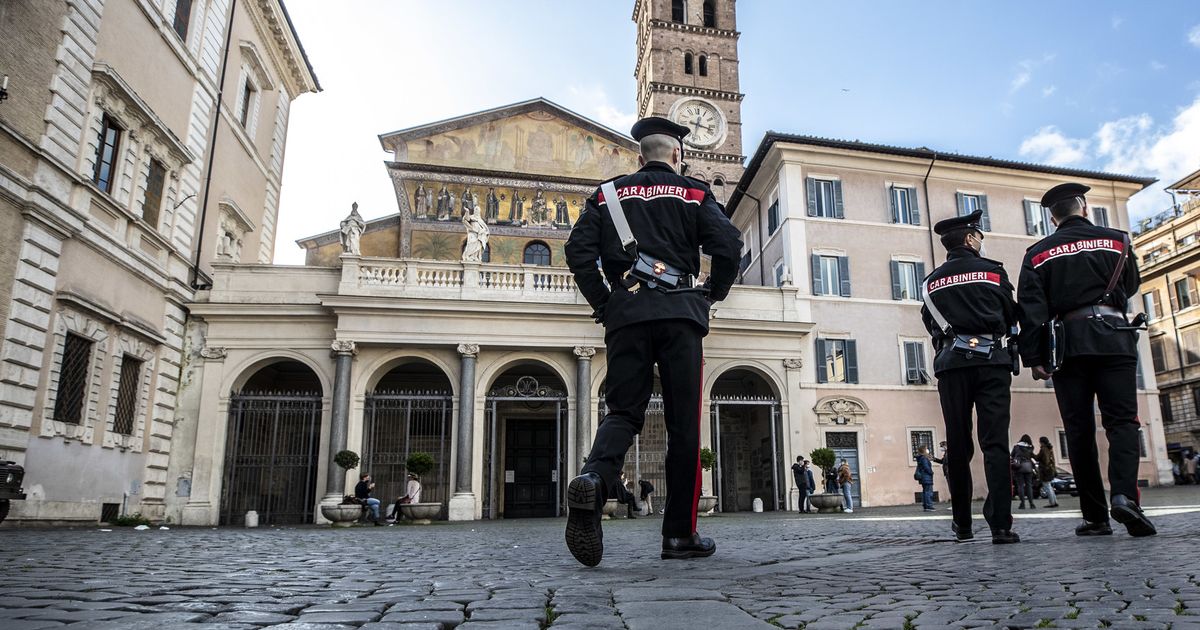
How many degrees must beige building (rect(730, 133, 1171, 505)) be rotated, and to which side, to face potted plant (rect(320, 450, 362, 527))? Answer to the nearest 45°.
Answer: approximately 90° to its right

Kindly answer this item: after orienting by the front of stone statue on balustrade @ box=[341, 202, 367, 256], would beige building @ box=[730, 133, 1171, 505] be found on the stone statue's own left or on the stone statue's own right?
on the stone statue's own left

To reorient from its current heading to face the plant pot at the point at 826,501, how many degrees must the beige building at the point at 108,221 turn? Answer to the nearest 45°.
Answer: approximately 45° to its left

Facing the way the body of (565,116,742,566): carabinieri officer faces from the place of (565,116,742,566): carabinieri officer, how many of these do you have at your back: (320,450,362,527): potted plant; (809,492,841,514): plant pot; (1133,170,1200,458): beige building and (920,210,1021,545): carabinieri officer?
0

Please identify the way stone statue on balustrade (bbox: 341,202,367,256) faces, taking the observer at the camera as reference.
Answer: facing the viewer

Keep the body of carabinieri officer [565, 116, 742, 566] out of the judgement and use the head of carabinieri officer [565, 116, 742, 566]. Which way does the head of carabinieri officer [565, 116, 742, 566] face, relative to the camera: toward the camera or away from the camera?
away from the camera

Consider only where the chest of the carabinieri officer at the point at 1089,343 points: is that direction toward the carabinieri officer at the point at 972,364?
no

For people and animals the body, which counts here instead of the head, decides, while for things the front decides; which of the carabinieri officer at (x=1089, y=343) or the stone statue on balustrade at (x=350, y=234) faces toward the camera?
the stone statue on balustrade

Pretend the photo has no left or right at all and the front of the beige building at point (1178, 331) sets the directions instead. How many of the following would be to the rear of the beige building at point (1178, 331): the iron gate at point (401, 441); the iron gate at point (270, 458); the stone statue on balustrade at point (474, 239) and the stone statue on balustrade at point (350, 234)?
0

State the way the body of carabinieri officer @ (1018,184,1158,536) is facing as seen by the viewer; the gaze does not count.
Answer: away from the camera

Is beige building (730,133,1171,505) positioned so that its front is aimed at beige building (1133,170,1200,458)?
no

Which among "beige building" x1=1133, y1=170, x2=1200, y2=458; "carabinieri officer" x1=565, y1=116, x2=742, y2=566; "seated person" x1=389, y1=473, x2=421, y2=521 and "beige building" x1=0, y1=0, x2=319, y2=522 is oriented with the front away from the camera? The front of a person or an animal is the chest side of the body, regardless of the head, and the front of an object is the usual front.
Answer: the carabinieri officer

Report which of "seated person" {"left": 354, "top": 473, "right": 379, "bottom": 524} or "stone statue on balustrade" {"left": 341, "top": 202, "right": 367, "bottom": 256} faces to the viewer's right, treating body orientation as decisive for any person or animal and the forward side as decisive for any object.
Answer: the seated person

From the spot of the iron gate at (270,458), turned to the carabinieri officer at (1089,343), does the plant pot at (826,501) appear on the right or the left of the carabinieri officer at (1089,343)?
left

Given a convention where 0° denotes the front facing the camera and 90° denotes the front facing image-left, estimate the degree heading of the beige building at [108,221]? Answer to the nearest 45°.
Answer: approximately 315°

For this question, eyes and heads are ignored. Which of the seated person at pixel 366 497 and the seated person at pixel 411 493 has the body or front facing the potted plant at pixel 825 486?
the seated person at pixel 366 497

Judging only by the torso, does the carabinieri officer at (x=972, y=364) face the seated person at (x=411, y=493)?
no
